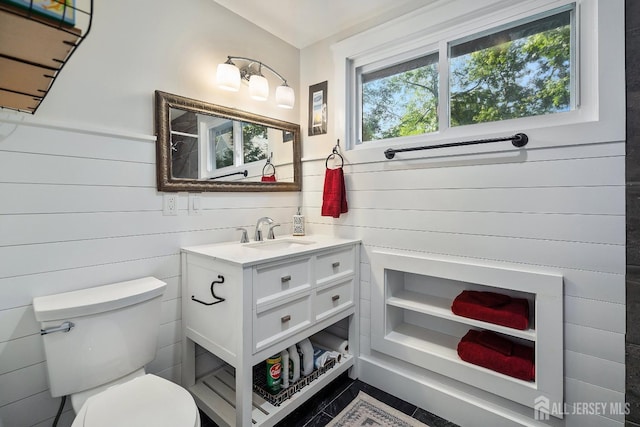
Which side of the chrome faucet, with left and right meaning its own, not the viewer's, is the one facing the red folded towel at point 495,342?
front

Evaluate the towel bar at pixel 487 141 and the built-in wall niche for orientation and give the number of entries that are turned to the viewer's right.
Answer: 0

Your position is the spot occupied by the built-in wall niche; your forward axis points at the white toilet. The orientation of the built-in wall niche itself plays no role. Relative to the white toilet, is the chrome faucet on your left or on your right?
right

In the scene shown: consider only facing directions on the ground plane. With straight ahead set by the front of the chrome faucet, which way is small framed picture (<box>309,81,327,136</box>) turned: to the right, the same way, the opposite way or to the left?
to the right

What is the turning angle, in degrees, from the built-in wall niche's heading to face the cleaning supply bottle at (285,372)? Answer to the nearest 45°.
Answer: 0° — it already faces it

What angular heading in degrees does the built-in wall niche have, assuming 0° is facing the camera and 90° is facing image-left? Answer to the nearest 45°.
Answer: approximately 45°

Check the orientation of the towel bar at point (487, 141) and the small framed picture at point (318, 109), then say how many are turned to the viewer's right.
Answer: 0

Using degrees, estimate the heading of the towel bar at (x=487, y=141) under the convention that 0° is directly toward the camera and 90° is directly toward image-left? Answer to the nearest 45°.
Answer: approximately 45°
